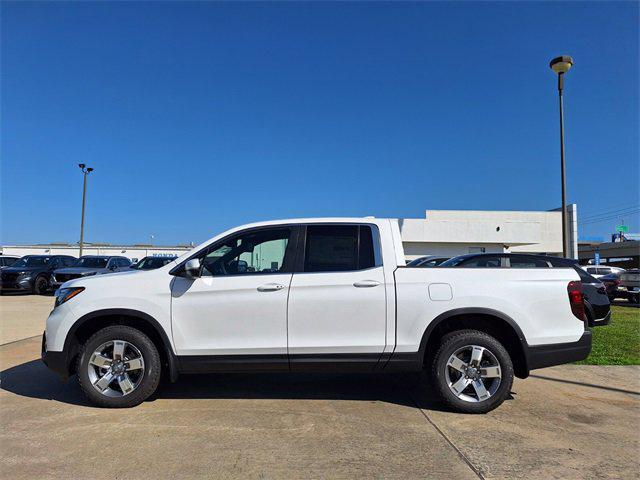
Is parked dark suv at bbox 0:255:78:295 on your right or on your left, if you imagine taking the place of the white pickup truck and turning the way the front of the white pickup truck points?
on your right

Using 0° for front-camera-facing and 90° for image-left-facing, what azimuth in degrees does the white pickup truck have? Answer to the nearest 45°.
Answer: approximately 90°

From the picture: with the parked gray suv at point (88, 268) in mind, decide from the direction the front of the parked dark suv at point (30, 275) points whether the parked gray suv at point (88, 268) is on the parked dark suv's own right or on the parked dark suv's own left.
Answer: on the parked dark suv's own left

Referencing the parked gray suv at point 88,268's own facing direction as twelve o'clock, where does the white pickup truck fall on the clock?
The white pickup truck is roughly at 10 o'clock from the parked gray suv.

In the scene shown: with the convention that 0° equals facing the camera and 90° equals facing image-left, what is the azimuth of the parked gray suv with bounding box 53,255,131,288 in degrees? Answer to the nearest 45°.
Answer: approximately 45°

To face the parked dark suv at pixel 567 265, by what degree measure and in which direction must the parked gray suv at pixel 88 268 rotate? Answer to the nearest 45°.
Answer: approximately 90° to its left

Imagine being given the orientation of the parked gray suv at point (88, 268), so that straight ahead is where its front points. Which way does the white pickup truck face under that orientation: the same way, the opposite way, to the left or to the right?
to the right

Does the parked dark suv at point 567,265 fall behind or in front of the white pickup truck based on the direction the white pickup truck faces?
behind

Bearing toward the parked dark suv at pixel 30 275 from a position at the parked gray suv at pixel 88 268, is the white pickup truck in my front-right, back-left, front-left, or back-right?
back-left

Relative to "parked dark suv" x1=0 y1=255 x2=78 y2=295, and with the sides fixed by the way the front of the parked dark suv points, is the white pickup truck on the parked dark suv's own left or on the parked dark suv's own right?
on the parked dark suv's own left

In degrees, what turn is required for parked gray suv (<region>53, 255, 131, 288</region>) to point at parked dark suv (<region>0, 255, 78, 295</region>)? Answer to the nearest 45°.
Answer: approximately 90° to its right
